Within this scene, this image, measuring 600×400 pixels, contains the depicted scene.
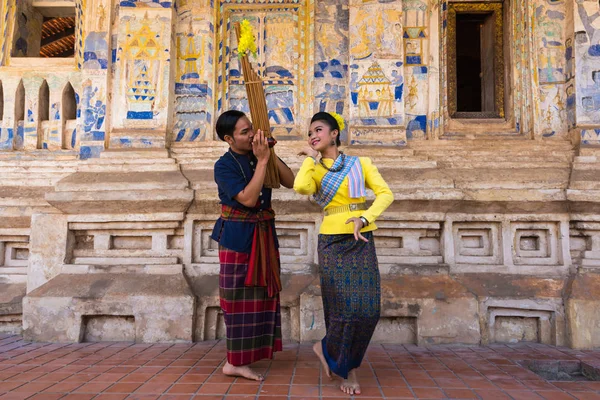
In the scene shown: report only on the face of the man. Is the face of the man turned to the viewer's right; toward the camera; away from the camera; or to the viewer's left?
to the viewer's right

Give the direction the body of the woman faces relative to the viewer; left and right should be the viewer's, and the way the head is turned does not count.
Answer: facing the viewer

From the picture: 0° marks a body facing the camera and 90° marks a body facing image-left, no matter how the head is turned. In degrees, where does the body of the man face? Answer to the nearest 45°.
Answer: approximately 315°

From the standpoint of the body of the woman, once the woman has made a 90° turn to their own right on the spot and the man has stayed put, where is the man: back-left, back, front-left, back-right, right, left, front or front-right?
front

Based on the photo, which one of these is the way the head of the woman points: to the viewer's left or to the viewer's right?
to the viewer's left
